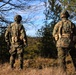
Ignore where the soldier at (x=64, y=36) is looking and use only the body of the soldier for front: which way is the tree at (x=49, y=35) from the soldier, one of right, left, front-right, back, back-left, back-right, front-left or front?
front

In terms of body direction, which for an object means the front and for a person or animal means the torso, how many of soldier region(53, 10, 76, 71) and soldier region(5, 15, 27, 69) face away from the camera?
2

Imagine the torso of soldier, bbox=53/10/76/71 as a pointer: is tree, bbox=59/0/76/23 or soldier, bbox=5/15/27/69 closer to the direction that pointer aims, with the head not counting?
the tree

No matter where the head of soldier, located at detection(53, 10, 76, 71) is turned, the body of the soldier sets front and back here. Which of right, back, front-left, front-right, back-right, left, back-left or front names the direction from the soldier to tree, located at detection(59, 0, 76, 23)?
front

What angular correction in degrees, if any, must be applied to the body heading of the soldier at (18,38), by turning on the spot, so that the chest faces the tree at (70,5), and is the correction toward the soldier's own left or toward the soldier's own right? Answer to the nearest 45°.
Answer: approximately 45° to the soldier's own right

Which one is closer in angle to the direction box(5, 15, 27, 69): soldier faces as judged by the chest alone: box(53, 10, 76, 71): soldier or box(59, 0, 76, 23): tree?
the tree

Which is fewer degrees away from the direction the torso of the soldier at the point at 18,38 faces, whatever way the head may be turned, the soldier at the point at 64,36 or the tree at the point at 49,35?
the tree

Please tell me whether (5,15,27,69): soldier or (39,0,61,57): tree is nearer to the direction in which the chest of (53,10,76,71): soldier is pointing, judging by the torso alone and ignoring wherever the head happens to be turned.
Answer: the tree

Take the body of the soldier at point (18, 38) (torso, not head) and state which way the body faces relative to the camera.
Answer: away from the camera

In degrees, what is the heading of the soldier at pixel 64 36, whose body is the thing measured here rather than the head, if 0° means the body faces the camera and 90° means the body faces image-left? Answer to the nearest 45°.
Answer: approximately 180°
